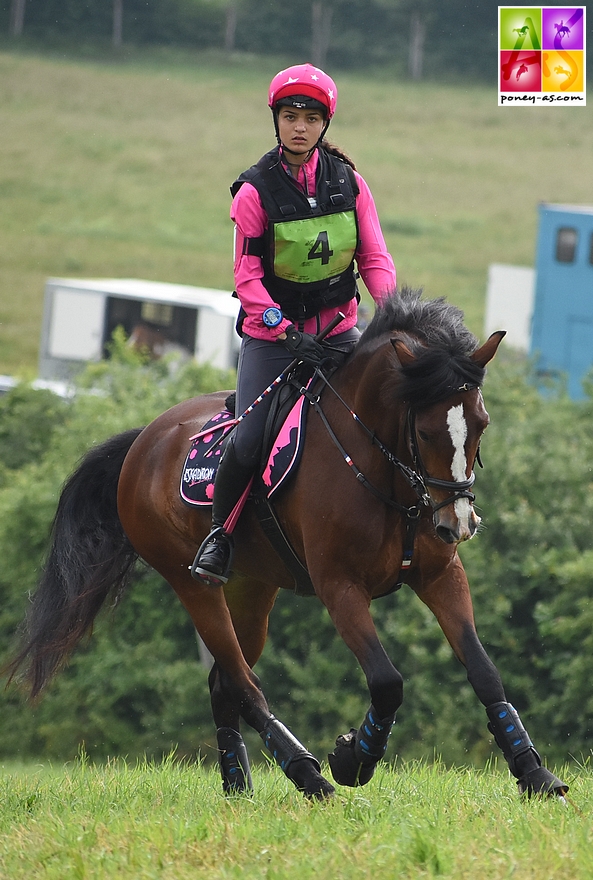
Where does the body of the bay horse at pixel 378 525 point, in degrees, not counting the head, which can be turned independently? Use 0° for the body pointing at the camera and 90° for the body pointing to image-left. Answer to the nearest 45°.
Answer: approximately 315°

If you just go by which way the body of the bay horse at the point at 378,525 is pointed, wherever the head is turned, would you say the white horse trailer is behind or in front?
behind
